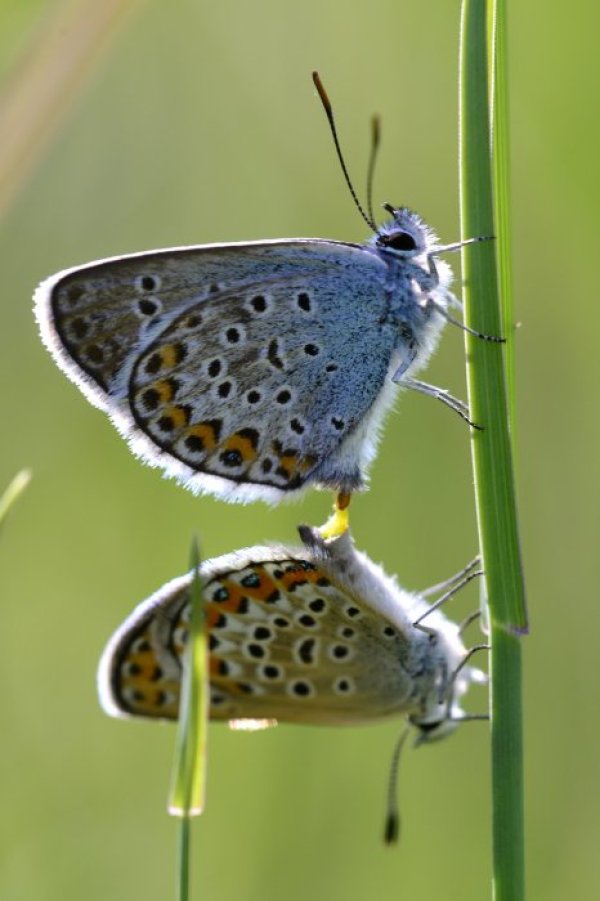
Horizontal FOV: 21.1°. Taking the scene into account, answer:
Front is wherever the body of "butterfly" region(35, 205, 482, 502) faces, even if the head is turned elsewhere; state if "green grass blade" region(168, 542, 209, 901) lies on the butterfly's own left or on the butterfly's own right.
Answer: on the butterfly's own right

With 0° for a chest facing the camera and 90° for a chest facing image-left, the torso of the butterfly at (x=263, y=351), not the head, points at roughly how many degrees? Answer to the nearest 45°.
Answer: approximately 270°
